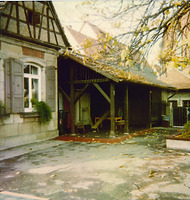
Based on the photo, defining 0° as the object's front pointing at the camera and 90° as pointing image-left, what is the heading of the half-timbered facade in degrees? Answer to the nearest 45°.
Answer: approximately 315°
